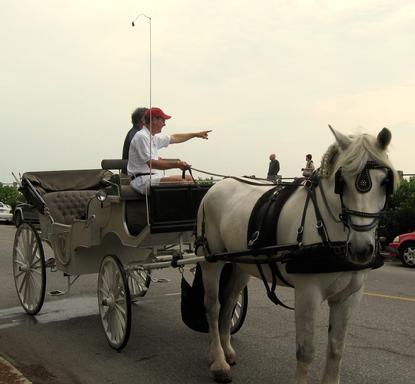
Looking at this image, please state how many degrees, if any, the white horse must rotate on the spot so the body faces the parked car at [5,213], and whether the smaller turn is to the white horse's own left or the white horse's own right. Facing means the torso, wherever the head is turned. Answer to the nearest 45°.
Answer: approximately 180°

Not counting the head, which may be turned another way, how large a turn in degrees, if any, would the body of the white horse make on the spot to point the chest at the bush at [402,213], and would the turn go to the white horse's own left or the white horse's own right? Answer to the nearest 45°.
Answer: approximately 135° to the white horse's own left

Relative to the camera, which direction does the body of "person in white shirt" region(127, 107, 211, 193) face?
to the viewer's right

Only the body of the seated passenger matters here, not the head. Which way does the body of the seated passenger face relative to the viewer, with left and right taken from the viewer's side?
facing to the right of the viewer

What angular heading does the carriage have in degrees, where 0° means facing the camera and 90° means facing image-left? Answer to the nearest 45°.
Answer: approximately 315°

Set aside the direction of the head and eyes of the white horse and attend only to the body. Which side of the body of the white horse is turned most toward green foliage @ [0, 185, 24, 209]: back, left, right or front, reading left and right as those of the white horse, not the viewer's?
back

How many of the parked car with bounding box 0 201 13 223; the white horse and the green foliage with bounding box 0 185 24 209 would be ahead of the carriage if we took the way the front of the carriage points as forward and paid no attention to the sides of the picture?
1

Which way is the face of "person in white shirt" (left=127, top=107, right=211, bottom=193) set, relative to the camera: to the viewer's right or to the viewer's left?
to the viewer's right

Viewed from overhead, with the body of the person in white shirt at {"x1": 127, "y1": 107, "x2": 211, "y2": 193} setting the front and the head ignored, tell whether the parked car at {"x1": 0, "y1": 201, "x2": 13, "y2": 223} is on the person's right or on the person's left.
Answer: on the person's left

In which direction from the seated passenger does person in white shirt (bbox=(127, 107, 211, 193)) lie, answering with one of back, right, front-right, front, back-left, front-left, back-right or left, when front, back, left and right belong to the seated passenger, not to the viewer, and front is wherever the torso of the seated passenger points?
right

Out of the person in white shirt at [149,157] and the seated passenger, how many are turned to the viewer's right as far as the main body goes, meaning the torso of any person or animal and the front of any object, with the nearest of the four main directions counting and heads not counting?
2

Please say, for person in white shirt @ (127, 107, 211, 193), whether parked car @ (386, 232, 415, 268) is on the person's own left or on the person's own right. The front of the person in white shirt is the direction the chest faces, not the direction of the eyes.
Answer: on the person's own left

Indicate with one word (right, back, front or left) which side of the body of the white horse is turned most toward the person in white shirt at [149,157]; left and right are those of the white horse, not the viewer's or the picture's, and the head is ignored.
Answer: back
